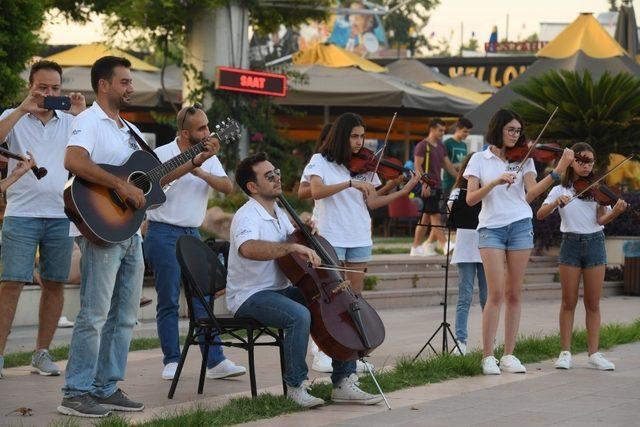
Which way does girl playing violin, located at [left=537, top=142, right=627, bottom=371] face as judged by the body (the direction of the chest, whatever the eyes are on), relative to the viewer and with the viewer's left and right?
facing the viewer

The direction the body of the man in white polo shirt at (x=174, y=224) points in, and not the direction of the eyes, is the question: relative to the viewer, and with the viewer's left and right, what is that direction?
facing the viewer and to the right of the viewer

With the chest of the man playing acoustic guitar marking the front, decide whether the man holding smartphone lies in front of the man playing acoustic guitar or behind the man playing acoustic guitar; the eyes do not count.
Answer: behind

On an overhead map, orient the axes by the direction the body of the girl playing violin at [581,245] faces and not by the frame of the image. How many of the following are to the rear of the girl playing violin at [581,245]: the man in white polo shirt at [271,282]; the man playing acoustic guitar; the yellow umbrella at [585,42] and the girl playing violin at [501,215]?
1

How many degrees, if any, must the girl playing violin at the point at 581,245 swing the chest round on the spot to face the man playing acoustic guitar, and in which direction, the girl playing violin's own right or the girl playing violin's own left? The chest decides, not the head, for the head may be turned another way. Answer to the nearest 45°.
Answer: approximately 45° to the girl playing violin's own right

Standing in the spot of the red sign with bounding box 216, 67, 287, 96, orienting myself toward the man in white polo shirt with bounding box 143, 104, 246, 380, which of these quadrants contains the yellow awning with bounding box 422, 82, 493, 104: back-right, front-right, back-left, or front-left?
back-left

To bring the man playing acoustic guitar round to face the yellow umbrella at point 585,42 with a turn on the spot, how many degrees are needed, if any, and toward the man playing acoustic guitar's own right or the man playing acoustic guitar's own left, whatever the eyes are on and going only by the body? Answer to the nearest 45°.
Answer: approximately 90° to the man playing acoustic guitar's own left

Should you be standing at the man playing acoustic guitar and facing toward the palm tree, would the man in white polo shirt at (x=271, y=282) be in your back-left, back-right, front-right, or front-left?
front-right

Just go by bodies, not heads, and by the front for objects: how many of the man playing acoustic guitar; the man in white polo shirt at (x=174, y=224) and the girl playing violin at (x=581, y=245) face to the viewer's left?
0
